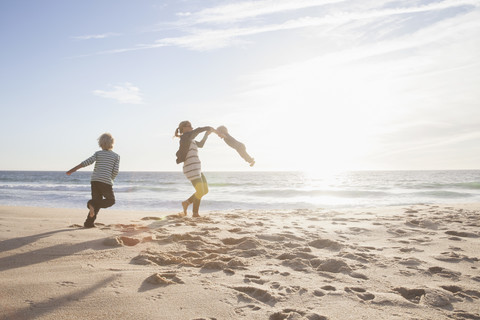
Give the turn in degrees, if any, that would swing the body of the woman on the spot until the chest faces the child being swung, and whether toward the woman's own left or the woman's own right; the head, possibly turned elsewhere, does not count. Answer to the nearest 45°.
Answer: approximately 45° to the woman's own right

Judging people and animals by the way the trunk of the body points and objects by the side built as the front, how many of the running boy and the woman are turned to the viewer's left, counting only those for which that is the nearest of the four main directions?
0

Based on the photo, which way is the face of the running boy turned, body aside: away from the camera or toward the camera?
away from the camera

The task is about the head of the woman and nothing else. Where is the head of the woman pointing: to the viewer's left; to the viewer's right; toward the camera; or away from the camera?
to the viewer's right

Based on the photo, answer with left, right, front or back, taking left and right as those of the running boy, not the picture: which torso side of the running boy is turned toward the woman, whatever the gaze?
front

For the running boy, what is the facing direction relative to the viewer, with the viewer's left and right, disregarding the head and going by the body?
facing away from the viewer and to the right of the viewer

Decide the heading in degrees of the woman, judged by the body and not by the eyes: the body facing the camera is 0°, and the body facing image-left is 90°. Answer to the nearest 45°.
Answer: approximately 270°

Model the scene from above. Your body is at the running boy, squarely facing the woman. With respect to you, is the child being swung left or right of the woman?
right

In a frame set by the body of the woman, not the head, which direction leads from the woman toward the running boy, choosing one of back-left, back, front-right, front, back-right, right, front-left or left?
back-right
